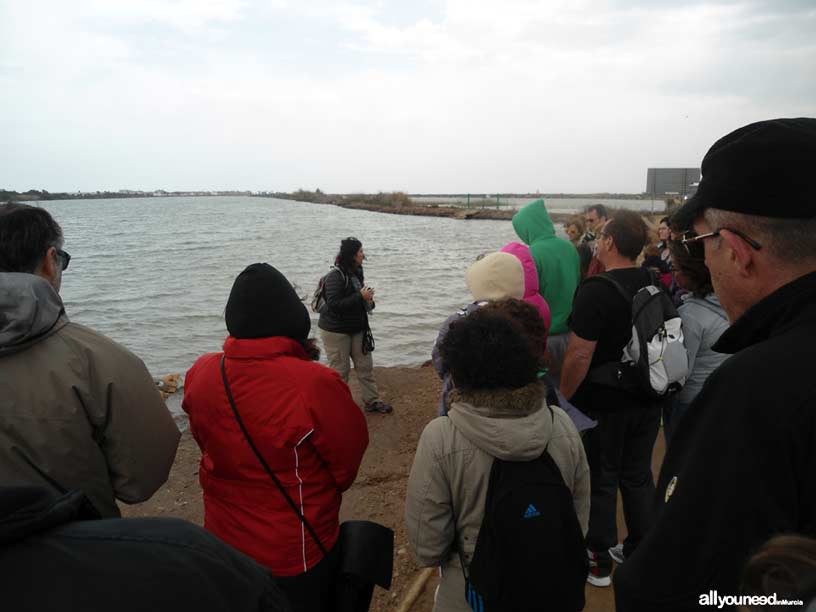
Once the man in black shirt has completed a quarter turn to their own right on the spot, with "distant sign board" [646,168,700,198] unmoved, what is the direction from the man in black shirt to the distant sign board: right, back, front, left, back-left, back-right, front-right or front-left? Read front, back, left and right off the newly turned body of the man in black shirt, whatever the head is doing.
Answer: front-left

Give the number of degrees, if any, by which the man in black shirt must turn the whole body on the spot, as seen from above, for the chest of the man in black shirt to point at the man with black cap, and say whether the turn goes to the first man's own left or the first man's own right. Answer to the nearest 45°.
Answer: approximately 135° to the first man's own left

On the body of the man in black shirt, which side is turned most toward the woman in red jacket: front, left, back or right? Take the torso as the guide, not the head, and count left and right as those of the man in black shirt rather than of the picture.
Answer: left

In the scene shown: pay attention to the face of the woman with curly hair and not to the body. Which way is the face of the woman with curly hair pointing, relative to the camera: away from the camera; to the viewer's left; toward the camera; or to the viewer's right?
away from the camera

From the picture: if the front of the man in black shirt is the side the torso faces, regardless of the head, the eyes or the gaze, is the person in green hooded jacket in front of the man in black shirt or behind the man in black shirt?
in front

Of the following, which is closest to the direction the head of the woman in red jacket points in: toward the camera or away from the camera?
away from the camera

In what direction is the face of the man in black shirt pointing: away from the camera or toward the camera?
away from the camera

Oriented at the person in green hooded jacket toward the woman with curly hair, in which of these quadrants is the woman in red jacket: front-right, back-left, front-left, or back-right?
front-right

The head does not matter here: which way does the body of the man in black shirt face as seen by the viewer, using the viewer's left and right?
facing away from the viewer and to the left of the viewer
